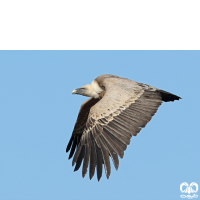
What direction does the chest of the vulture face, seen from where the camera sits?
to the viewer's left
